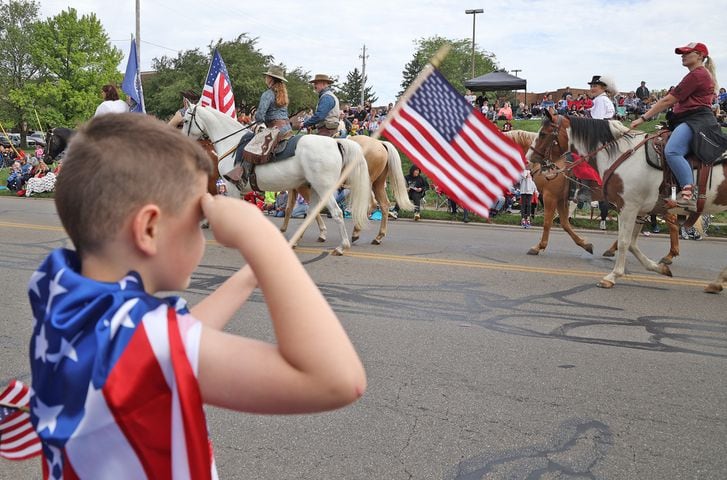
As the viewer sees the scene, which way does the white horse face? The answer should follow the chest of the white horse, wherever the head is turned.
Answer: to the viewer's left

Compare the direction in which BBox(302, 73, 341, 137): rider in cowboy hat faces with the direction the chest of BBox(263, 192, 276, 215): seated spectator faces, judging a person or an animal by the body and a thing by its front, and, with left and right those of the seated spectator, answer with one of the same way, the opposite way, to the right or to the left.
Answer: to the right

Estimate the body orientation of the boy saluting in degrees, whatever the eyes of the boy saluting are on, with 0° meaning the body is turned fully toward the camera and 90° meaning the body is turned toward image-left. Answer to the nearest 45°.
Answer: approximately 225°

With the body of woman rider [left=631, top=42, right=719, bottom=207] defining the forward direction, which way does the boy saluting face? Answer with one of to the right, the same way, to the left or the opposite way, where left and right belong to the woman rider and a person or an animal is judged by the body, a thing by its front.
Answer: to the right

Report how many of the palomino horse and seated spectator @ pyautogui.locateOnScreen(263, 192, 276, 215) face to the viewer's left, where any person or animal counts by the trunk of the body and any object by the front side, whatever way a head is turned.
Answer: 1

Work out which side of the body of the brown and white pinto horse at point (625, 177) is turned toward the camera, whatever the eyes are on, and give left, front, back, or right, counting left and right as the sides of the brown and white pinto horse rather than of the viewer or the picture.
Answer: left

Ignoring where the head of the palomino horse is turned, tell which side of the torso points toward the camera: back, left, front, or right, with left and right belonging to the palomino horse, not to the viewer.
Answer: left

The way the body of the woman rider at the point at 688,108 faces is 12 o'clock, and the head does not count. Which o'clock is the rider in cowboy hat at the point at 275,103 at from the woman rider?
The rider in cowboy hat is roughly at 12 o'clock from the woman rider.

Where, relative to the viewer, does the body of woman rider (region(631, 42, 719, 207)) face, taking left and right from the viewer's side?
facing to the left of the viewer

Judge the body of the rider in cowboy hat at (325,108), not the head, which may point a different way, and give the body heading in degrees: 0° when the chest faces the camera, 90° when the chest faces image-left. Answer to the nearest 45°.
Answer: approximately 90°

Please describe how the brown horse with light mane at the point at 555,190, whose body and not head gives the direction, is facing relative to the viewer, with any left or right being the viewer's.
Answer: facing to the left of the viewer
